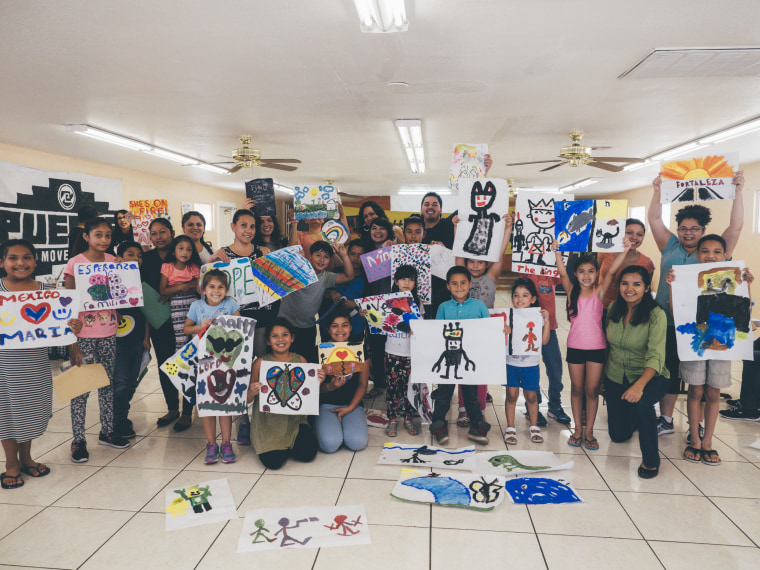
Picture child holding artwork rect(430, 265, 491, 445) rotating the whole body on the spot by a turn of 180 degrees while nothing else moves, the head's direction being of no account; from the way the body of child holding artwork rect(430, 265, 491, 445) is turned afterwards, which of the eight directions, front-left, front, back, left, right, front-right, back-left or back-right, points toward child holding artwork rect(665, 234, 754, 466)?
right

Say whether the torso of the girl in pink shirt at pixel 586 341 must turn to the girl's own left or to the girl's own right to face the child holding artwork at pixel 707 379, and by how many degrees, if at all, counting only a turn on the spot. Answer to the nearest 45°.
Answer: approximately 90° to the girl's own left

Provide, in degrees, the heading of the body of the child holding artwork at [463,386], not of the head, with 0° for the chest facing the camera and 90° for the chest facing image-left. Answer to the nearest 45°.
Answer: approximately 0°

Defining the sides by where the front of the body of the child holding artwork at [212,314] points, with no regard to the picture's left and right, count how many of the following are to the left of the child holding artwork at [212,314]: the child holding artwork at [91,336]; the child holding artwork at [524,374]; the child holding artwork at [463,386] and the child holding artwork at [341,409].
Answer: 3

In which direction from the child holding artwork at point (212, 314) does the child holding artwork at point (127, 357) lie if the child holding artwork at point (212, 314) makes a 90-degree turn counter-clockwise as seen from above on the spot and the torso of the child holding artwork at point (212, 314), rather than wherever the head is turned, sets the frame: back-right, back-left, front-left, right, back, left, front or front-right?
back-left

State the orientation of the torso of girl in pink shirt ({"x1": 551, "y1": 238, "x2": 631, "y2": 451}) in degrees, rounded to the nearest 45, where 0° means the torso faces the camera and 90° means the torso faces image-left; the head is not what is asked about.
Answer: approximately 0°

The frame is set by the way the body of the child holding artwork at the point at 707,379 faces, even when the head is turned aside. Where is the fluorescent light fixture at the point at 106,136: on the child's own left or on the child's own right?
on the child's own right

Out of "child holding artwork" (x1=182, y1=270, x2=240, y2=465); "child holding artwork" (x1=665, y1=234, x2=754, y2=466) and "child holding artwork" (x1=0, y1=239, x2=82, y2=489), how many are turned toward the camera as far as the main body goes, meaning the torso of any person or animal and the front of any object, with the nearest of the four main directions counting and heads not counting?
3

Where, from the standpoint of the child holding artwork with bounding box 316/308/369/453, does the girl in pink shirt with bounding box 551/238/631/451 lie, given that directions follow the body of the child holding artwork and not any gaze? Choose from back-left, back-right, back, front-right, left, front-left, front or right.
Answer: left

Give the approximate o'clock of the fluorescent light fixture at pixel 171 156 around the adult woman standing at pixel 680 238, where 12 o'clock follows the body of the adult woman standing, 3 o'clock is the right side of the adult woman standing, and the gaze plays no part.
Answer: The fluorescent light fixture is roughly at 3 o'clock from the adult woman standing.

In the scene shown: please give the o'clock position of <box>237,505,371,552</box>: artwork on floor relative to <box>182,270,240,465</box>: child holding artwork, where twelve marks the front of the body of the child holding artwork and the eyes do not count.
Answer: The artwork on floor is roughly at 11 o'clock from the child holding artwork.
